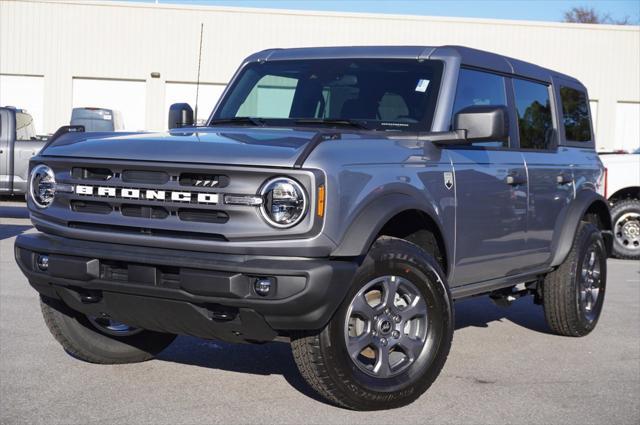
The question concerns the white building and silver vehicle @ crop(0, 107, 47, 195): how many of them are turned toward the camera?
1

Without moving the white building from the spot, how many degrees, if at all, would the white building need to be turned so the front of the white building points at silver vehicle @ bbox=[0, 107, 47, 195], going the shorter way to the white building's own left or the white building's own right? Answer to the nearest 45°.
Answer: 0° — it already faces it

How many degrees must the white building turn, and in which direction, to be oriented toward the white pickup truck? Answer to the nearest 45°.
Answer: approximately 45° to its left

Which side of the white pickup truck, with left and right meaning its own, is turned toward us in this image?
right
